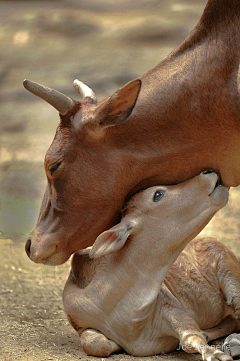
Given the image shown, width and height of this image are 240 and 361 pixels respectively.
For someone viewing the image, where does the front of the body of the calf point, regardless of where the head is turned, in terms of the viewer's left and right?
facing the viewer and to the left of the viewer

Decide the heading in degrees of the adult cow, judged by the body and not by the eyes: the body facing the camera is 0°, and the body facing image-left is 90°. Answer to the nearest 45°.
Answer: approximately 90°

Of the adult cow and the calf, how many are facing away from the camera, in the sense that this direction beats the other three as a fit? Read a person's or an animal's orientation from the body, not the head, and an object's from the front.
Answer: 0
